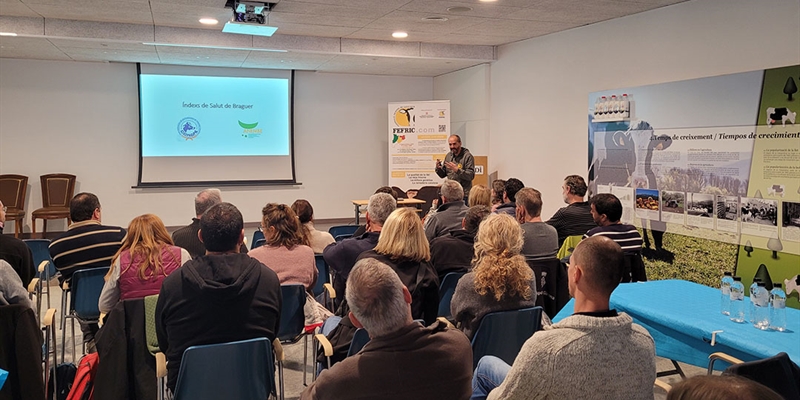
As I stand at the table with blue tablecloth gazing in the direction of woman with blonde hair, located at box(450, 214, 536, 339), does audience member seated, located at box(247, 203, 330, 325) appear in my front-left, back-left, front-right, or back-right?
front-right

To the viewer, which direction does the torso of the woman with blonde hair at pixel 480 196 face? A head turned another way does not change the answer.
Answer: away from the camera

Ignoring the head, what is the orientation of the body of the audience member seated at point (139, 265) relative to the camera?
away from the camera

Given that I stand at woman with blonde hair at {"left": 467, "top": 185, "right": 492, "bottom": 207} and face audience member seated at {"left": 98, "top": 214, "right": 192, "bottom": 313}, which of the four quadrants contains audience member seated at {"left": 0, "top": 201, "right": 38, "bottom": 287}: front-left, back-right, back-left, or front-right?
front-right

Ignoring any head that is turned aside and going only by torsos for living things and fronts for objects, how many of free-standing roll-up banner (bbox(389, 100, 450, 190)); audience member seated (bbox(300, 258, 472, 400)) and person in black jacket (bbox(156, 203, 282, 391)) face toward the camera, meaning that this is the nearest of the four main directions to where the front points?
1

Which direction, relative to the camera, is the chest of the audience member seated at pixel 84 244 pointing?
away from the camera

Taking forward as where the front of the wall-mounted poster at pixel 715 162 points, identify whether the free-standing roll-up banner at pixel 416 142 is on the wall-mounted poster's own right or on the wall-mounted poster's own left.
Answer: on the wall-mounted poster's own right

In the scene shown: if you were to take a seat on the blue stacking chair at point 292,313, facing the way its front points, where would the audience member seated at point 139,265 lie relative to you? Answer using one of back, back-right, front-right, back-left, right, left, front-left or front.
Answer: left

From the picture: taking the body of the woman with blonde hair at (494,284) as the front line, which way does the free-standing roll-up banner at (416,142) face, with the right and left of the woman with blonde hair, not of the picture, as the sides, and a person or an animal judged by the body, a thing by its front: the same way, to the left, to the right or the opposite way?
the opposite way

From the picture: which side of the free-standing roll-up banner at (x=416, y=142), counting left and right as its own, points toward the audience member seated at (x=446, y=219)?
front

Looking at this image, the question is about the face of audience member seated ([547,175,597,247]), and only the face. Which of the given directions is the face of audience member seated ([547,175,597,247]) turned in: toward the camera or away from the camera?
away from the camera

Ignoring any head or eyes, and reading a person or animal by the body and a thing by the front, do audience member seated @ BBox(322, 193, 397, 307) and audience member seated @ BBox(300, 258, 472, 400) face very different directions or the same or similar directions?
same or similar directions

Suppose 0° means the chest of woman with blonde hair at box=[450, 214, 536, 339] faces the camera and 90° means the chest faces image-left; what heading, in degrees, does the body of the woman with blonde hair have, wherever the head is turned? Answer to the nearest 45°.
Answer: approximately 180°

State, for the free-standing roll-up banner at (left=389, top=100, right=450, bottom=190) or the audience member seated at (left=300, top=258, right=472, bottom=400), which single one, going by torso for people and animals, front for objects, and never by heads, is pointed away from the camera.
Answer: the audience member seated

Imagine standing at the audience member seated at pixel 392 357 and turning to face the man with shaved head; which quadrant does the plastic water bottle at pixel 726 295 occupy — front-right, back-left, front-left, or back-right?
front-left

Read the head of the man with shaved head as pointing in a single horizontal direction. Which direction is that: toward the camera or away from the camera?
away from the camera

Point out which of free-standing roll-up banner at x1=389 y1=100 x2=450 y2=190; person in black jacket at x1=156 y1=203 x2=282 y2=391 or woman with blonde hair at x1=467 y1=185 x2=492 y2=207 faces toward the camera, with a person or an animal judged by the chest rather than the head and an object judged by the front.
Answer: the free-standing roll-up banner

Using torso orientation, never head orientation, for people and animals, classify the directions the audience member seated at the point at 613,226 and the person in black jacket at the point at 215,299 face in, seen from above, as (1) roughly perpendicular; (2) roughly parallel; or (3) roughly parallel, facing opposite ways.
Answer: roughly parallel

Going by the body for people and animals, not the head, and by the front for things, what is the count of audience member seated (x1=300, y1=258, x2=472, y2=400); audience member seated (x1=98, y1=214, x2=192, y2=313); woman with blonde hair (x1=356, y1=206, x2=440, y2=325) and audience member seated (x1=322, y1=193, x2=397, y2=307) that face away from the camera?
4

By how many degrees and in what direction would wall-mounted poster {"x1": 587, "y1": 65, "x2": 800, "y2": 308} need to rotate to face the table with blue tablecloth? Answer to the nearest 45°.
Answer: approximately 45° to its left
